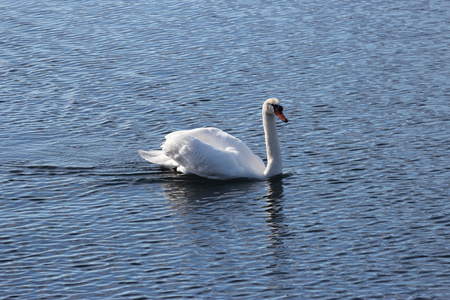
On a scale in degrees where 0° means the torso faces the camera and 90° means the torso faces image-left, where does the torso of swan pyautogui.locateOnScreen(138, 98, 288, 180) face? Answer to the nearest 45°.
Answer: approximately 270°
